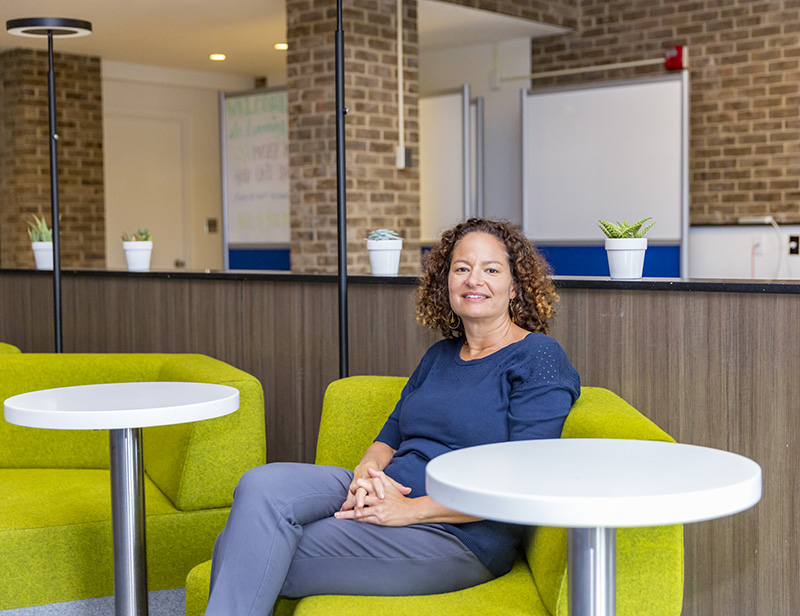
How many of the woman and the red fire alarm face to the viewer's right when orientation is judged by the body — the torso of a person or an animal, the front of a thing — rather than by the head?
0

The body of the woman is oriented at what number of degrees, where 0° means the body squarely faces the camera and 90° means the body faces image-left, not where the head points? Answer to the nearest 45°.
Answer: approximately 45°

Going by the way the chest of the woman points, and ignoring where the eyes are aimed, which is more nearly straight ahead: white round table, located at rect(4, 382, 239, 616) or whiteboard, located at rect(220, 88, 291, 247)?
the white round table

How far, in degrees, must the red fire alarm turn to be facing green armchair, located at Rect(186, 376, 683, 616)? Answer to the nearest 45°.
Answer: approximately 45° to its left

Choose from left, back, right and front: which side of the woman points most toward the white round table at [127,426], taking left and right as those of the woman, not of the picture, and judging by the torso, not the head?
right

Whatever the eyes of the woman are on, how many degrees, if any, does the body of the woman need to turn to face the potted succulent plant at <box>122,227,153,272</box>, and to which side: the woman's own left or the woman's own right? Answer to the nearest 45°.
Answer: approximately 90° to the woman's own right

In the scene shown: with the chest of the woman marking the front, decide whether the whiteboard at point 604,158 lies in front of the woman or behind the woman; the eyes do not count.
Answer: behind

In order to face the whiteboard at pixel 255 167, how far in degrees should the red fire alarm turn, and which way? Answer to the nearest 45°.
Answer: approximately 45° to its right

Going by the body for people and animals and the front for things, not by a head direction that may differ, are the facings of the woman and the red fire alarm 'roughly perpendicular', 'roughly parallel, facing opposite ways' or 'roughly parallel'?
roughly parallel

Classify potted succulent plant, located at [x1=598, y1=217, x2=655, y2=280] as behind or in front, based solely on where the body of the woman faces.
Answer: behind

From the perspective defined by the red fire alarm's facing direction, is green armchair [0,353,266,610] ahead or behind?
ahead

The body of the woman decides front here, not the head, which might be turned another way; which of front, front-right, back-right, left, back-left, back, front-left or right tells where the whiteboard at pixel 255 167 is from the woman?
back-right

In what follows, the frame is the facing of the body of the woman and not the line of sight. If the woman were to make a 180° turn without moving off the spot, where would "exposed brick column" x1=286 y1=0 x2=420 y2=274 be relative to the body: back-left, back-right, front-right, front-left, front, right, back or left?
front-left

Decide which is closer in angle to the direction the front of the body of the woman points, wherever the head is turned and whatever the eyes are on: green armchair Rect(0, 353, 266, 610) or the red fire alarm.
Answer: the green armchair

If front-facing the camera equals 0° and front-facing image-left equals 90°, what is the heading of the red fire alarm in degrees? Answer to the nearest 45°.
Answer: approximately 45°
